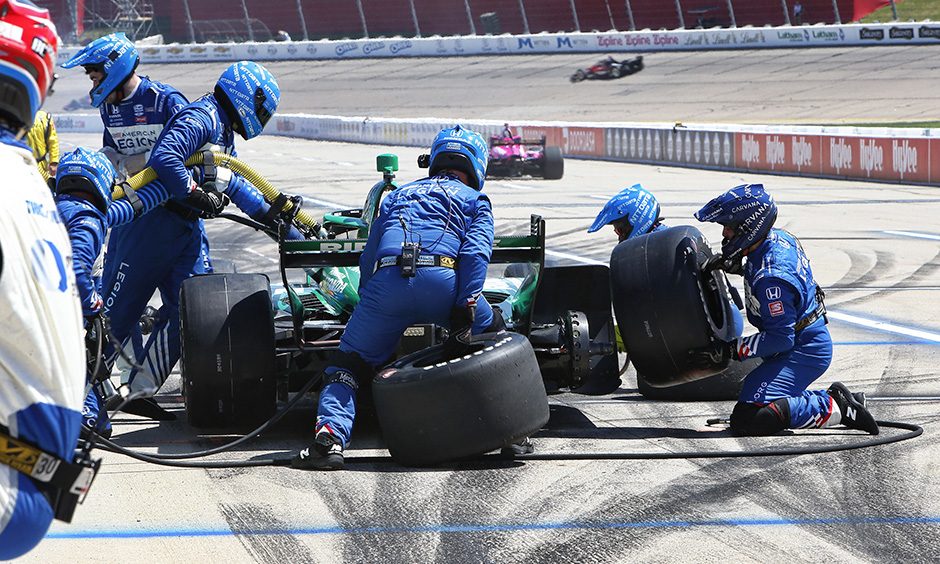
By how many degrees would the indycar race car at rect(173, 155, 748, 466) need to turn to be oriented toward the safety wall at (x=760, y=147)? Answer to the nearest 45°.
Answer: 0° — it already faces it

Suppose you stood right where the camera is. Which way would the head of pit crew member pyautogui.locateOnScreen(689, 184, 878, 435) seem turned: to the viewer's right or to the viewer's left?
to the viewer's left

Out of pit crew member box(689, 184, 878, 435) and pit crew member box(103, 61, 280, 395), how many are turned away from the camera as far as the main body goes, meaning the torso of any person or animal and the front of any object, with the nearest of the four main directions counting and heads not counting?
0

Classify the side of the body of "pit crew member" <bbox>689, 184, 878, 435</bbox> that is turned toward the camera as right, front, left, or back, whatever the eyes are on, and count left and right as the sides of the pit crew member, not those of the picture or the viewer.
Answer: left

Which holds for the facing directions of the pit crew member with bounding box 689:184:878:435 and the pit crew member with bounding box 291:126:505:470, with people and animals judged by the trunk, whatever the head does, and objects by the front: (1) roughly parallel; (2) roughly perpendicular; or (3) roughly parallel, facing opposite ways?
roughly perpendicular

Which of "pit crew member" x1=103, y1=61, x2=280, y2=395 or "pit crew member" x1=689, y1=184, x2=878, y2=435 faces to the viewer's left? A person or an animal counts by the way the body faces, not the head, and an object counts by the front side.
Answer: "pit crew member" x1=689, y1=184, x2=878, y2=435

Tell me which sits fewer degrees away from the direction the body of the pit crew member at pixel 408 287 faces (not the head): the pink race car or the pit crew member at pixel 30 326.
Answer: the pink race car

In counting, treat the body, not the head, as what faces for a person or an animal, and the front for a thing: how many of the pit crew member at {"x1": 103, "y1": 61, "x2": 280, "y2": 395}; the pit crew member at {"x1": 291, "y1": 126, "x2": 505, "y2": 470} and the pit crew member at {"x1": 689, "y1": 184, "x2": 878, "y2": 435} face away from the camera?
1

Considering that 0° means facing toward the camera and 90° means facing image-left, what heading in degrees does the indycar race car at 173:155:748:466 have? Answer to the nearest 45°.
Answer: approximately 180°

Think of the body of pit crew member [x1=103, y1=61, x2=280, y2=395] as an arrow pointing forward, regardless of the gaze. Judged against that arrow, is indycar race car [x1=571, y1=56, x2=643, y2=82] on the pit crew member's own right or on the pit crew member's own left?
on the pit crew member's own left

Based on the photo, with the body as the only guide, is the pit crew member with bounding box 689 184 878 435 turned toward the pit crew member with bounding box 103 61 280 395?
yes

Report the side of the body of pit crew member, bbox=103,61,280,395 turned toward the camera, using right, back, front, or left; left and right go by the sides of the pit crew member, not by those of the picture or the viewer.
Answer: right

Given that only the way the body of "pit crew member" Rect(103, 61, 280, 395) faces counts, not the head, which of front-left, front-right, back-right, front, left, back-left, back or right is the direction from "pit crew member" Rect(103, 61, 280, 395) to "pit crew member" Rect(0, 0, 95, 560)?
right

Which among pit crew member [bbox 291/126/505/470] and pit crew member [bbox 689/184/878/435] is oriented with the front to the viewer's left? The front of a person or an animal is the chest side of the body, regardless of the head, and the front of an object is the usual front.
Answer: pit crew member [bbox 689/184/878/435]

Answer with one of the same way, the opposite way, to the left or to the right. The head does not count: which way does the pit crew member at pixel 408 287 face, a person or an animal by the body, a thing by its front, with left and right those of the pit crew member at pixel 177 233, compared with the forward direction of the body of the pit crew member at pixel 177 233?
to the left

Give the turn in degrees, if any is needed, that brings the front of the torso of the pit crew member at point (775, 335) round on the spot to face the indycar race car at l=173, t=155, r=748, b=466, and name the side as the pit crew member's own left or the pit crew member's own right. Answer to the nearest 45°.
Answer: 0° — they already face it

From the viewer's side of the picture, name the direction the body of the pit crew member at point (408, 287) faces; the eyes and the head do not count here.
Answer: away from the camera

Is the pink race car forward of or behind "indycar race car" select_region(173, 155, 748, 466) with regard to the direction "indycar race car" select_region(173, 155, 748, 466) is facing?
forward

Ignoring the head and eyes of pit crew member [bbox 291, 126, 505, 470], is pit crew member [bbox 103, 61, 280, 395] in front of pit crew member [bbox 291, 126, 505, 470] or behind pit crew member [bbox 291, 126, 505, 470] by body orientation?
in front
